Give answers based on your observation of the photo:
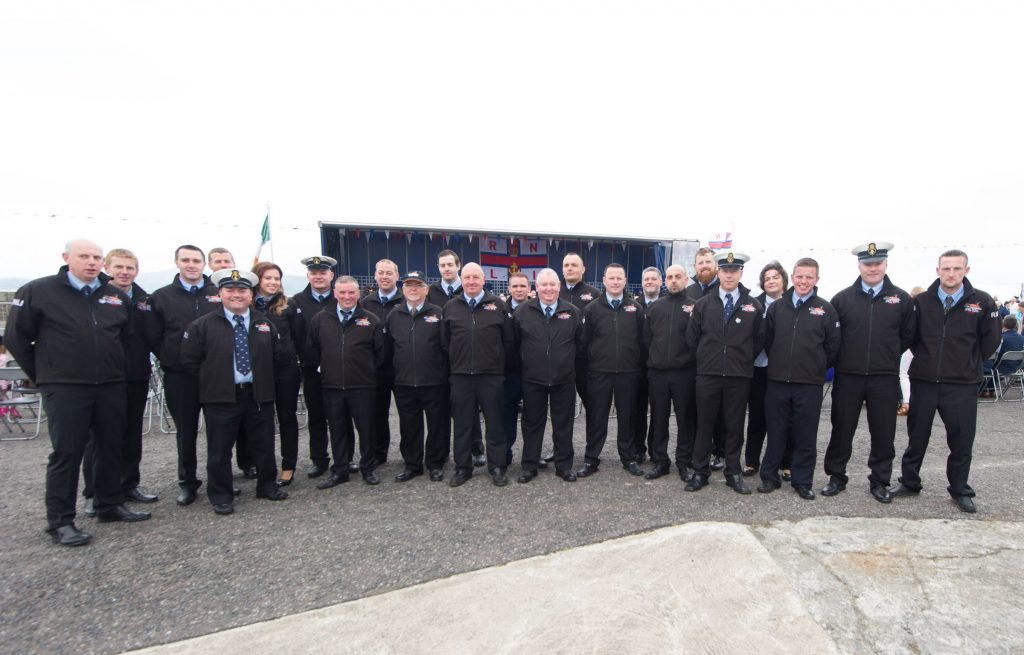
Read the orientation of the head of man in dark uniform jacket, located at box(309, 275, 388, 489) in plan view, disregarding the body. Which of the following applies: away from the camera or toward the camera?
toward the camera

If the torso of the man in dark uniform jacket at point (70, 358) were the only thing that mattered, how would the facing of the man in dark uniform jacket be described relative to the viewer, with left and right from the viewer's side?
facing the viewer and to the right of the viewer

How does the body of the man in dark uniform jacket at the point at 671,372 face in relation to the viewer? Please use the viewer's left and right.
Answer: facing the viewer

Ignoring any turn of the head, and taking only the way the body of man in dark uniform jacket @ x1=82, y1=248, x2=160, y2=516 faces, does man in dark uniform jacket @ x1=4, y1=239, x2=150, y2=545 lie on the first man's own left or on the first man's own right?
on the first man's own right

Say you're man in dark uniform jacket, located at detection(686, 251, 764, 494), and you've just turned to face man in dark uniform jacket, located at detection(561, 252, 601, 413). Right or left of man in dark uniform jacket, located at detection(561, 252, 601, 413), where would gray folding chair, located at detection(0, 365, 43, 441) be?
left

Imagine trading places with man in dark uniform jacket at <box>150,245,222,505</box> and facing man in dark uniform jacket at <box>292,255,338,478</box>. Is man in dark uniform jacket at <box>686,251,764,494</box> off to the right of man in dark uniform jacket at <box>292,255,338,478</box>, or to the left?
right

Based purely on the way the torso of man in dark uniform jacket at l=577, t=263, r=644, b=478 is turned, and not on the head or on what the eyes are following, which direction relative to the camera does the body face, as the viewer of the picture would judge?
toward the camera

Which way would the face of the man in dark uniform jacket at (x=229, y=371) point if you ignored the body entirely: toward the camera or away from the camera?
toward the camera

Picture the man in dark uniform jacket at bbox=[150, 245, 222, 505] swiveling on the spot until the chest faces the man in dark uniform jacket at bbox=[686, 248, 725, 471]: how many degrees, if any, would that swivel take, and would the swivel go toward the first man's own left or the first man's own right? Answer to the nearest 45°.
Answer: approximately 45° to the first man's own left

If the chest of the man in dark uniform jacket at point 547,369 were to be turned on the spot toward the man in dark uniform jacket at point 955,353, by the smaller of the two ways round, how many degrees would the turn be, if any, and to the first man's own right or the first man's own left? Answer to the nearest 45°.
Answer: approximately 90° to the first man's own left

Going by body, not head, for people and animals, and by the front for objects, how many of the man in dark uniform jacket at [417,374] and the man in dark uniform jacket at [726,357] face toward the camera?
2

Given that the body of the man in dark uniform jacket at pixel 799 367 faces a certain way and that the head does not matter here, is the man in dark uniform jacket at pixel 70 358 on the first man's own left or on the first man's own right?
on the first man's own right

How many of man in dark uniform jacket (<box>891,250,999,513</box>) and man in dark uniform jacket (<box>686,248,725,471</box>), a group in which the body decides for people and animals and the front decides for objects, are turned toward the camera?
2

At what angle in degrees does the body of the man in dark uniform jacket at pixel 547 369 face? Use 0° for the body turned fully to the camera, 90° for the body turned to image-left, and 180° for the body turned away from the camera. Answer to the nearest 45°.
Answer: approximately 0°

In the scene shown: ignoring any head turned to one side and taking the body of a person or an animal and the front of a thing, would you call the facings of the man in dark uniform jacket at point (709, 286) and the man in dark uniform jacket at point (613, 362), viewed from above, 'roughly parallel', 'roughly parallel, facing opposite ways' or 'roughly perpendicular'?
roughly parallel

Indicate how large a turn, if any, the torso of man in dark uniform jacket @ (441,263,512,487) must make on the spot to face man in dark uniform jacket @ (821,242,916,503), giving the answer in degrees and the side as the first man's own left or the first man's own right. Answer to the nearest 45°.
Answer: approximately 90° to the first man's own left

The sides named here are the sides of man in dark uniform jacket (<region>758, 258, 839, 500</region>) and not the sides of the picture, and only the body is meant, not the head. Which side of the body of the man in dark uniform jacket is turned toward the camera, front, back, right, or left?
front
